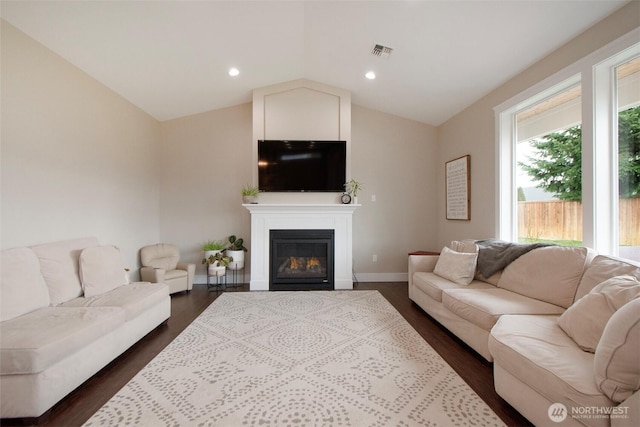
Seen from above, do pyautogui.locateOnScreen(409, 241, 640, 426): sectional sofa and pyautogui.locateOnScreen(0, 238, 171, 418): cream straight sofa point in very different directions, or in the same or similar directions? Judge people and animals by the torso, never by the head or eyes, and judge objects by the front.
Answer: very different directions

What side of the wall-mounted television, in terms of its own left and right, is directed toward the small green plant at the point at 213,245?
right

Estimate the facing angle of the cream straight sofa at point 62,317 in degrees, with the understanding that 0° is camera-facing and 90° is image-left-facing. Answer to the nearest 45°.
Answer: approximately 315°

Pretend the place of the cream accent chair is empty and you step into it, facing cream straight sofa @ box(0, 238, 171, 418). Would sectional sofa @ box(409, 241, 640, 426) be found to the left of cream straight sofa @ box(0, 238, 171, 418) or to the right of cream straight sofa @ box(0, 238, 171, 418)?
left

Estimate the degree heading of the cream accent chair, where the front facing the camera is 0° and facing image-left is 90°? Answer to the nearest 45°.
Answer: approximately 315°

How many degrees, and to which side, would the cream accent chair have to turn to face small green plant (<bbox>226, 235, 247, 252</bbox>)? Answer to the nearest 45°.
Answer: approximately 45° to its left

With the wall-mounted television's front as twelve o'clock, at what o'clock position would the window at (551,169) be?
The window is roughly at 10 o'clock from the wall-mounted television.

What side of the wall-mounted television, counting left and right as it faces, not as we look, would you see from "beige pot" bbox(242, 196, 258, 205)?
right
